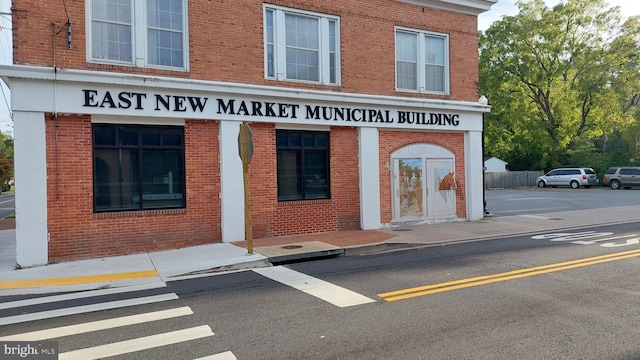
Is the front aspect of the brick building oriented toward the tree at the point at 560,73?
no

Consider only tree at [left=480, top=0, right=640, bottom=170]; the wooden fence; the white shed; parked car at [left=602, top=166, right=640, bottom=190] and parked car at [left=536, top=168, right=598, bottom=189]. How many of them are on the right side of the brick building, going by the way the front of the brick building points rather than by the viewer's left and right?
0

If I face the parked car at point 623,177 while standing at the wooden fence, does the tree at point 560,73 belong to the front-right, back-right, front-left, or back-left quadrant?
front-left

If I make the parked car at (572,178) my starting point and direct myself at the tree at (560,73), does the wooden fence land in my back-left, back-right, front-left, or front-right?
front-left

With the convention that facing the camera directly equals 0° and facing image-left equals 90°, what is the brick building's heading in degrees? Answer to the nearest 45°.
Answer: approximately 315°

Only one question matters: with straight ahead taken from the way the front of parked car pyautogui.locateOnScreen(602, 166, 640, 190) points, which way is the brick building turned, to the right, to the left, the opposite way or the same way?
the same way

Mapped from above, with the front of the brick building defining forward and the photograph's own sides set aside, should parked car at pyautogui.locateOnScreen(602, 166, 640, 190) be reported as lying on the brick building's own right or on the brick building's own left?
on the brick building's own left

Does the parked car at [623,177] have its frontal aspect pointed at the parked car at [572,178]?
no
